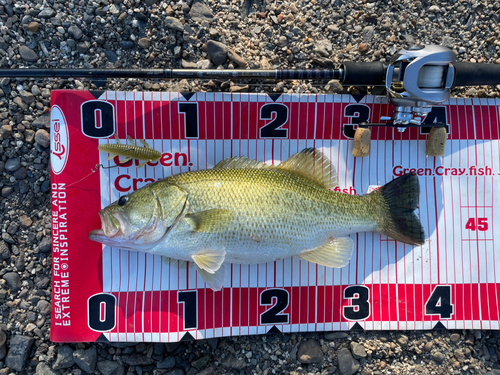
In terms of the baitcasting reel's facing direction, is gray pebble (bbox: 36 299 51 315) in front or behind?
in front

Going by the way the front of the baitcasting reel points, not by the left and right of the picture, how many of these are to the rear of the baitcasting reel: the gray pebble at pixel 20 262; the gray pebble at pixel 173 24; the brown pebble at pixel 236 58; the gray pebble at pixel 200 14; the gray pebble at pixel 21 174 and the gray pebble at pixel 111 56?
0

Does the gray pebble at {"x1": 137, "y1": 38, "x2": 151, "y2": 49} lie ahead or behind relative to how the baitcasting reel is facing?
ahead

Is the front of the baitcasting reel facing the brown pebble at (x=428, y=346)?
no

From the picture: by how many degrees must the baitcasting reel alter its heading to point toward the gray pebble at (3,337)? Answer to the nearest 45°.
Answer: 0° — it already faces it

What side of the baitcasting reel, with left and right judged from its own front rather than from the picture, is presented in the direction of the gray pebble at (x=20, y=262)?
front

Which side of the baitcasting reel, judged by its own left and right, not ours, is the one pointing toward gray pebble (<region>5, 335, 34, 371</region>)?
front

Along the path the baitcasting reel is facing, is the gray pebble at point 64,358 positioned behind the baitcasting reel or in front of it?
in front
